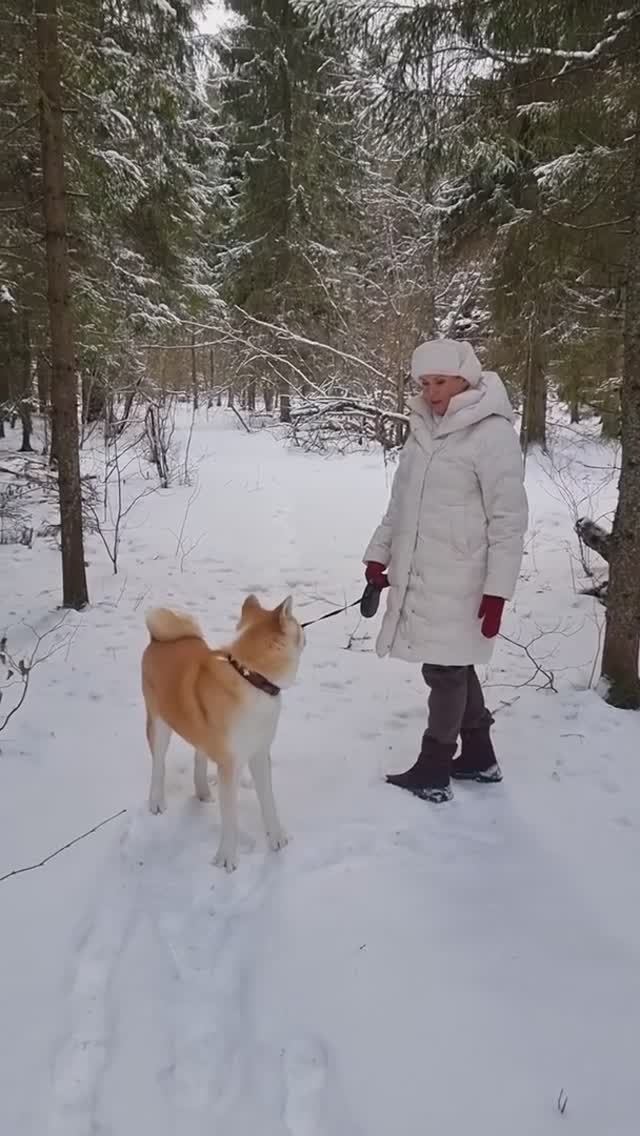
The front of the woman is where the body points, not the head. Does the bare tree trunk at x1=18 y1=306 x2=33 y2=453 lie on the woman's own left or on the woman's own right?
on the woman's own right

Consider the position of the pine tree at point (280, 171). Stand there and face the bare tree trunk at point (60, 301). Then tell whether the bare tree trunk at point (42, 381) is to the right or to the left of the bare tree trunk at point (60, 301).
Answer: right

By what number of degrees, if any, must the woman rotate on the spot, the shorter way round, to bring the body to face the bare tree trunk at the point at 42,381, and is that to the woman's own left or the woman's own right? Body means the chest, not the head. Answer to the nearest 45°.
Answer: approximately 90° to the woman's own right

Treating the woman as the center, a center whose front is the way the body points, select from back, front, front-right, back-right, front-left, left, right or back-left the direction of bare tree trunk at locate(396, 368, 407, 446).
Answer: back-right

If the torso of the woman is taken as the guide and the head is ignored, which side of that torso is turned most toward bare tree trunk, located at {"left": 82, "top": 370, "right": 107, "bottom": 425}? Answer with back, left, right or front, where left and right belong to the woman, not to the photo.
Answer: right

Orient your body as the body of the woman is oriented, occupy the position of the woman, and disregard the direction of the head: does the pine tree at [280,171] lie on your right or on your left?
on your right

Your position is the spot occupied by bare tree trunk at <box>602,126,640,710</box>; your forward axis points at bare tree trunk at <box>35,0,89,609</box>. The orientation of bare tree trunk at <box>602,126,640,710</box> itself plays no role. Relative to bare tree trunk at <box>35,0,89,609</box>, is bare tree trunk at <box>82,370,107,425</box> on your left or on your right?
right

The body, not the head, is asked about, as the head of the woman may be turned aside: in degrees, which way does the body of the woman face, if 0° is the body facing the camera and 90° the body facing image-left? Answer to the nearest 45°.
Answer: approximately 45°

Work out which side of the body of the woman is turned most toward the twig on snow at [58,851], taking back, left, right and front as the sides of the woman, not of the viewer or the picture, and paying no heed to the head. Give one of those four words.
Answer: front

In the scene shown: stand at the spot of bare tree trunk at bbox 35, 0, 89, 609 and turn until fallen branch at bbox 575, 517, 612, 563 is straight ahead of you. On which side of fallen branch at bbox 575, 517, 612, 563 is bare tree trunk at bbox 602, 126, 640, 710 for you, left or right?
right

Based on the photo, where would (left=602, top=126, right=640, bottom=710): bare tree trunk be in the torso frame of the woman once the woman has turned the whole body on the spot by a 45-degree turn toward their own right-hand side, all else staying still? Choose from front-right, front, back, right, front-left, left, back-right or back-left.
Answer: back-right

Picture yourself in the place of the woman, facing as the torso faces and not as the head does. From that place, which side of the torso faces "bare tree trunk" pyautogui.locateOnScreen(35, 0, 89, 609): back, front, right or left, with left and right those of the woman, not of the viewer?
right
